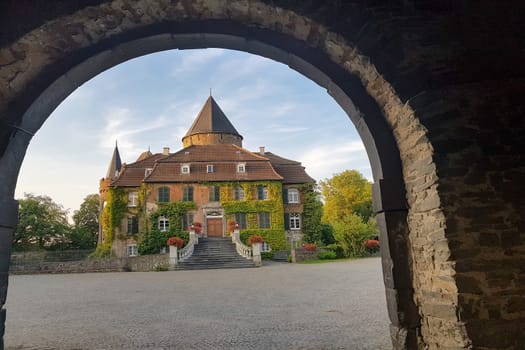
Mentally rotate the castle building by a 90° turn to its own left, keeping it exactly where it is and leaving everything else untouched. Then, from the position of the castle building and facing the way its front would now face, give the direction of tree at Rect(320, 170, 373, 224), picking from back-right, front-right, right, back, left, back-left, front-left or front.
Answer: front-left

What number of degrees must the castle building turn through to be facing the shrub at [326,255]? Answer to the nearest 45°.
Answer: approximately 45° to its left

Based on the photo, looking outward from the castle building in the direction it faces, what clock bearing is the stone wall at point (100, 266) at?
The stone wall is roughly at 2 o'clock from the castle building.

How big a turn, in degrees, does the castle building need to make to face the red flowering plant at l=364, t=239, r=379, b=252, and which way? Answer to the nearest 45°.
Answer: approximately 45° to its left

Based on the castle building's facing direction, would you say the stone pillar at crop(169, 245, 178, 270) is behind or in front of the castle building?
in front

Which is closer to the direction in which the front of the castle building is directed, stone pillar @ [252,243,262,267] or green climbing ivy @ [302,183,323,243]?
the stone pillar

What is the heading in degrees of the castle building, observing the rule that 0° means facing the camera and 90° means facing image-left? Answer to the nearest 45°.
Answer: approximately 0°

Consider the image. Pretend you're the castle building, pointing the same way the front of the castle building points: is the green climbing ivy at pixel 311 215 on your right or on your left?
on your left

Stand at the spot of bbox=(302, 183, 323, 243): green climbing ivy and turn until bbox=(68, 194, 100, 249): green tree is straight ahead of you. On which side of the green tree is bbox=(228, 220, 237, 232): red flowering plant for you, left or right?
left

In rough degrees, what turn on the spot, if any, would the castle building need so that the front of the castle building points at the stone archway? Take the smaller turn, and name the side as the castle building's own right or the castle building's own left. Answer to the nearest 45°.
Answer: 0° — it already faces it

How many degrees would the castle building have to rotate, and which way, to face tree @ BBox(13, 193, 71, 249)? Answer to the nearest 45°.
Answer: approximately 135° to its right

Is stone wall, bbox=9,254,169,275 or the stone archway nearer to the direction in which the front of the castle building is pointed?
the stone archway

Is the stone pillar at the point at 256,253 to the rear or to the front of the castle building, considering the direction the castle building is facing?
to the front
